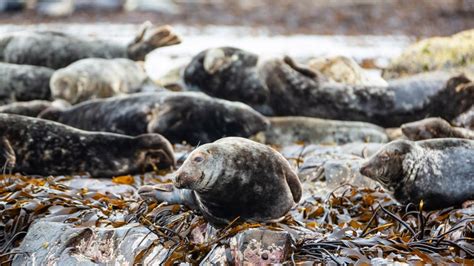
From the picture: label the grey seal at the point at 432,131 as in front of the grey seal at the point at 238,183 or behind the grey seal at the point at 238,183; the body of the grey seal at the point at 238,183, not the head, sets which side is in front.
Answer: behind

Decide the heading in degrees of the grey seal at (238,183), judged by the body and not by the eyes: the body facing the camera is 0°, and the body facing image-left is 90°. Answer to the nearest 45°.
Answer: approximately 45°

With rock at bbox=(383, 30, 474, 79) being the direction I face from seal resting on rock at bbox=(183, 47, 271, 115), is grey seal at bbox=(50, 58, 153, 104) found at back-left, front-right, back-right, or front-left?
back-left

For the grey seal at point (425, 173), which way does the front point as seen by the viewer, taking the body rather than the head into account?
to the viewer's left

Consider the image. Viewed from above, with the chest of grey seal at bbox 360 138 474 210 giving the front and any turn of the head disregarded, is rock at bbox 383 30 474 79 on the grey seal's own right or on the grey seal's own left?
on the grey seal's own right

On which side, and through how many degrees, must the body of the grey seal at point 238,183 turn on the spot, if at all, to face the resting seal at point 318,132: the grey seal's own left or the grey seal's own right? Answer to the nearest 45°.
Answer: approximately 135° to the grey seal's own right

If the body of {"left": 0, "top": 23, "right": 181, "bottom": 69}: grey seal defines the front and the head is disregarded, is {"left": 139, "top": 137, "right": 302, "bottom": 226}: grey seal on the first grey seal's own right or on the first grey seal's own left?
on the first grey seal's own left

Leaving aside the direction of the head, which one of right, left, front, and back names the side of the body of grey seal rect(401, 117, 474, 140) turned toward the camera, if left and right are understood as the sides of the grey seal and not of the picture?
left
